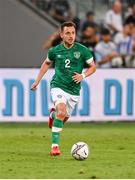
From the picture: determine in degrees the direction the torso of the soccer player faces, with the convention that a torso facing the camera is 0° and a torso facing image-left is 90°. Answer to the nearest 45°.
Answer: approximately 0°
